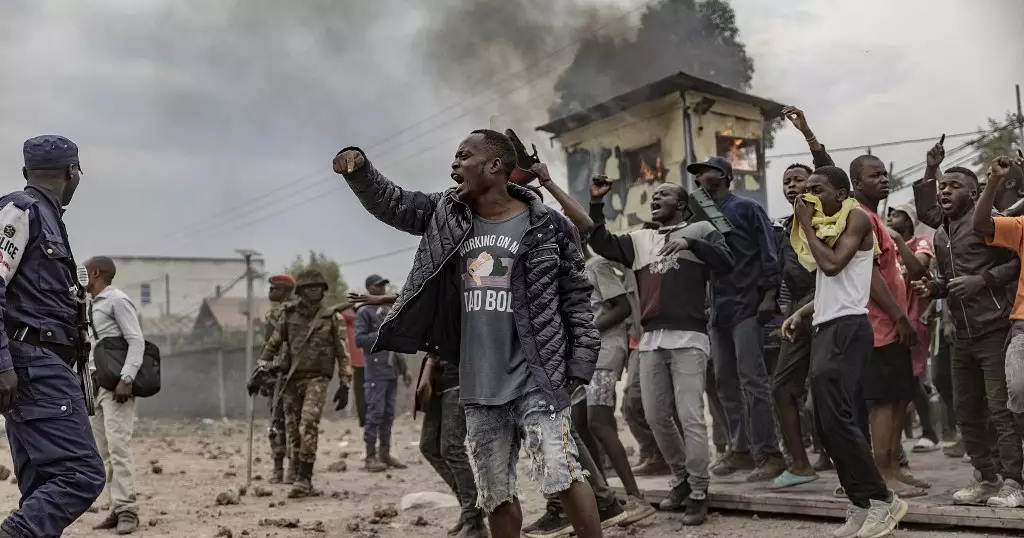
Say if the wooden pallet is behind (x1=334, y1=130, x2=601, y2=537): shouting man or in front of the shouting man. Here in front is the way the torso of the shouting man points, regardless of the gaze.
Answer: behind

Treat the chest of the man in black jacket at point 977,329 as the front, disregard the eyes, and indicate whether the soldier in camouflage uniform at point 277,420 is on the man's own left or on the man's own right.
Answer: on the man's own right

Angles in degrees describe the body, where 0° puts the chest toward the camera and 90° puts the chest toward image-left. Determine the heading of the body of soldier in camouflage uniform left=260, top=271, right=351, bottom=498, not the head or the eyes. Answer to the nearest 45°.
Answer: approximately 0°

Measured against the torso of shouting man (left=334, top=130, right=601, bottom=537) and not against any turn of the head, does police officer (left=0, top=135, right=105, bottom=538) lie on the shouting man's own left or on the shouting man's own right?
on the shouting man's own right

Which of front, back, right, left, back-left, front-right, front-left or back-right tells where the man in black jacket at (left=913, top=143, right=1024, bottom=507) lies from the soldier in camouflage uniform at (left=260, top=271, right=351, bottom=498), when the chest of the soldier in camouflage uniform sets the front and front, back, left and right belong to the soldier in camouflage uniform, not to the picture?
front-left

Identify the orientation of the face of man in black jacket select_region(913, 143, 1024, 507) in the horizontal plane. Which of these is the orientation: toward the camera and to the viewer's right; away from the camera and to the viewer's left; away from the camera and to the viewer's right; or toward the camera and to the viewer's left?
toward the camera and to the viewer's left

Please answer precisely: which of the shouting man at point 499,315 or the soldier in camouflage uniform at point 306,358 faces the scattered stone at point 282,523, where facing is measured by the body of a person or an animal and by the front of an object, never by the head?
the soldier in camouflage uniform

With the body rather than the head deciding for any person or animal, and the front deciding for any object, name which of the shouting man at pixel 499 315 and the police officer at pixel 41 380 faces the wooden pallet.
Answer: the police officer

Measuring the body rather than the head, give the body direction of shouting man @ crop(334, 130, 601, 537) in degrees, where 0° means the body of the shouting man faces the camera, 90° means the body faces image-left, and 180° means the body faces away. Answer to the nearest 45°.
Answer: approximately 45°

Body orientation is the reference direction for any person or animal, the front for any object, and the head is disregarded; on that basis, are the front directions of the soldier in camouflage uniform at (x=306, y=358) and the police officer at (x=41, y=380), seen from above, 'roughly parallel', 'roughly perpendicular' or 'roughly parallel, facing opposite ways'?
roughly perpendicular

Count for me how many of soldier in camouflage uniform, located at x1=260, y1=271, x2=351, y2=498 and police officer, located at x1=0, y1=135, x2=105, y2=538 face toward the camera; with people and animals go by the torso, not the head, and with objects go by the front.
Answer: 1

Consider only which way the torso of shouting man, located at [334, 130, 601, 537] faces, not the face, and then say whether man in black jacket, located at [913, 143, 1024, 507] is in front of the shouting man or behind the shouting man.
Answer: behind

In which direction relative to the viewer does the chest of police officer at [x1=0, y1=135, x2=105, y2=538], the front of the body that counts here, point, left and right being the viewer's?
facing to the right of the viewer

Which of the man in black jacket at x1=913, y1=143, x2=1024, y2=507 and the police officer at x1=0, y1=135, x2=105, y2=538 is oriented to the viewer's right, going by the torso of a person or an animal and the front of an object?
the police officer
